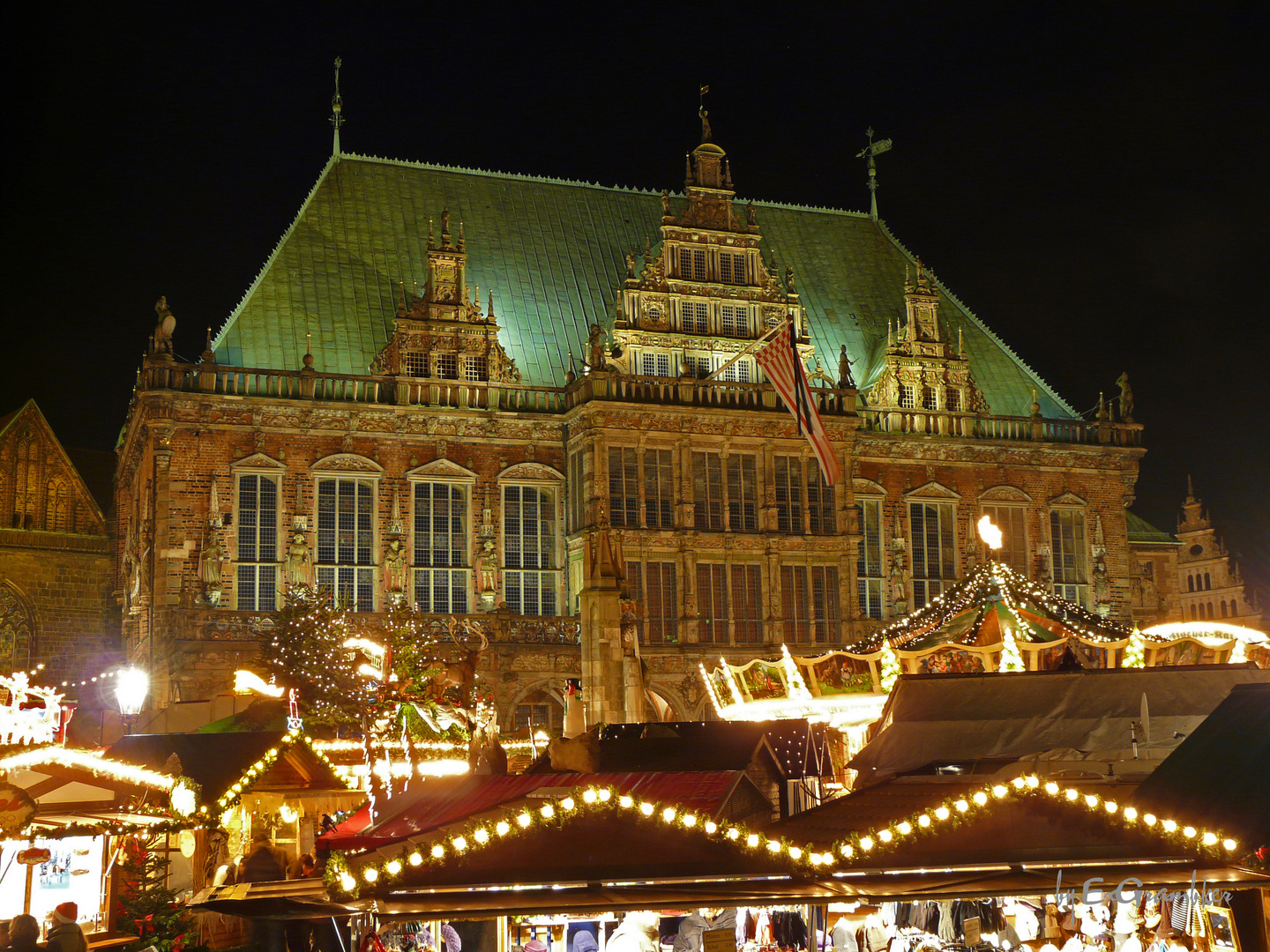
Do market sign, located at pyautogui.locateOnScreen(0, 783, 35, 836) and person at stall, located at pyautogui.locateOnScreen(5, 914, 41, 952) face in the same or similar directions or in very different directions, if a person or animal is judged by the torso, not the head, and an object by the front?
very different directions

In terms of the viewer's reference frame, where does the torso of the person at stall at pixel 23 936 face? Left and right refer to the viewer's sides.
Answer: facing away from the viewer

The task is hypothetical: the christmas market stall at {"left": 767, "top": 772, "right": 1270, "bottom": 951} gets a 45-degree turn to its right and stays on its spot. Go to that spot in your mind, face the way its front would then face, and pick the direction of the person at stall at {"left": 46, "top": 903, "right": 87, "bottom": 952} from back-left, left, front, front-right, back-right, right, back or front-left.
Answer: front-right

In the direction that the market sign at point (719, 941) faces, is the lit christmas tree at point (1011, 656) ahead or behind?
behind

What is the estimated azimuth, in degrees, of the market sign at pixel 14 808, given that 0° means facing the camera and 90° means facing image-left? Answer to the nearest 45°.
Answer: approximately 0°

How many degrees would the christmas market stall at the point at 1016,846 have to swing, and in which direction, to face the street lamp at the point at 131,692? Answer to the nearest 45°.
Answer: approximately 135° to its right

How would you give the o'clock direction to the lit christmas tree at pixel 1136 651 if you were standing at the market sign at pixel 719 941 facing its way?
The lit christmas tree is roughly at 7 o'clock from the market sign.

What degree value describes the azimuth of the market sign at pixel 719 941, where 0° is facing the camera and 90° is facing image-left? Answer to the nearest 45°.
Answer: approximately 0°

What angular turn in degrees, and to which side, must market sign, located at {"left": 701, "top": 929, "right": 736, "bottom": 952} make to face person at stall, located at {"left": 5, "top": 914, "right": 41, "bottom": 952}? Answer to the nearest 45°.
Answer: approximately 90° to its right

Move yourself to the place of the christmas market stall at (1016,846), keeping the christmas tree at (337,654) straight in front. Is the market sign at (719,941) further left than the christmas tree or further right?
left
